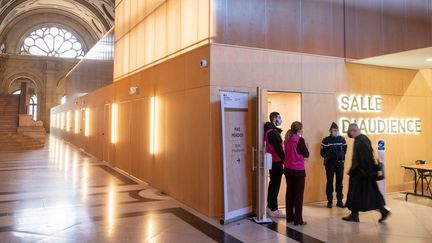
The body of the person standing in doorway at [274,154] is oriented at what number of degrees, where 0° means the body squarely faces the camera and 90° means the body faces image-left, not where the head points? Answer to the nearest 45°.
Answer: approximately 270°

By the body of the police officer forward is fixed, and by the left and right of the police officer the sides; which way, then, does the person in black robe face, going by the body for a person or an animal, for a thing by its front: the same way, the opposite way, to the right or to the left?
to the right

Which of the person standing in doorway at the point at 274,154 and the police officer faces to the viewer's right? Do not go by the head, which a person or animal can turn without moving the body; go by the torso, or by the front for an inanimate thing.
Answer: the person standing in doorway

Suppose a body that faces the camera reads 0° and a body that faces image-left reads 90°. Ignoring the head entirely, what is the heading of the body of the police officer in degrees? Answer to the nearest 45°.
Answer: approximately 0°

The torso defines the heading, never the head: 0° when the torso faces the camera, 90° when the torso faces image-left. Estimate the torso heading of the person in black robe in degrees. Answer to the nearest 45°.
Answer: approximately 90°
